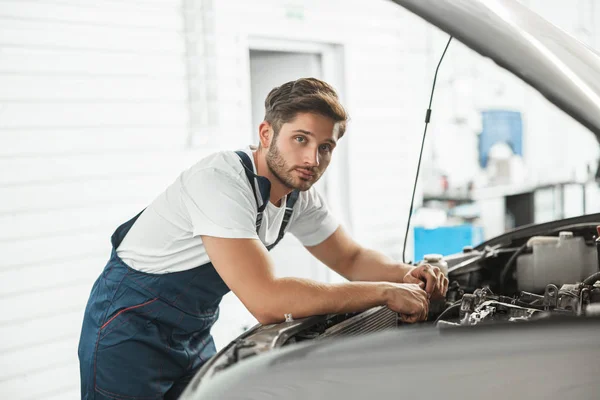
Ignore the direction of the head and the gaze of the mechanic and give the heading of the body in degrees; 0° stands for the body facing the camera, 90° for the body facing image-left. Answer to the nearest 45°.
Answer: approximately 315°

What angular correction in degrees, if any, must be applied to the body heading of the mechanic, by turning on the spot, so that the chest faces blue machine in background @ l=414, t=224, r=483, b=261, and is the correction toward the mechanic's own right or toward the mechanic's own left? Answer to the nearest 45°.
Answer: approximately 90° to the mechanic's own left

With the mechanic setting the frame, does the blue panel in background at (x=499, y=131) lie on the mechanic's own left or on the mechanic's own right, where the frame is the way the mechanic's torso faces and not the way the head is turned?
on the mechanic's own left
